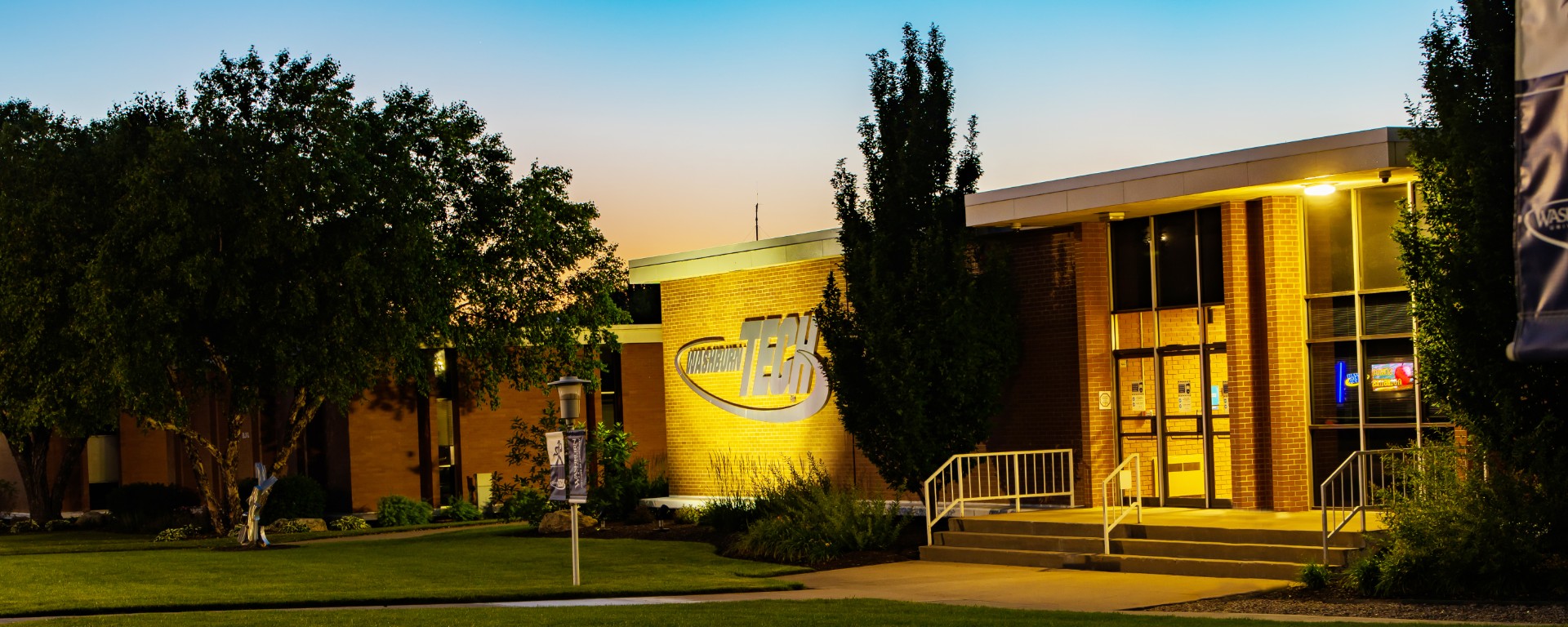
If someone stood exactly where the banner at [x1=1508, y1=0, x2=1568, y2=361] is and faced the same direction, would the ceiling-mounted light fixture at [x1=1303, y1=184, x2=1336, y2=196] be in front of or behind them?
behind

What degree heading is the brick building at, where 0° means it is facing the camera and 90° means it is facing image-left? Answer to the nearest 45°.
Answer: approximately 45°

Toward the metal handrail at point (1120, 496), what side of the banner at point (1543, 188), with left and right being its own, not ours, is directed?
back

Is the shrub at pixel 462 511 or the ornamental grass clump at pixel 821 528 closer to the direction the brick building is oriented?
the ornamental grass clump

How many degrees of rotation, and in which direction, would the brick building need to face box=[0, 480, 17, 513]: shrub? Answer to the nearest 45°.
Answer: approximately 90° to its right

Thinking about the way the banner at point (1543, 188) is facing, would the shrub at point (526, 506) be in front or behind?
behind

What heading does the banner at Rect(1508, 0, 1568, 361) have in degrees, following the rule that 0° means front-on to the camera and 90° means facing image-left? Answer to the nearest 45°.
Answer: approximately 0°
